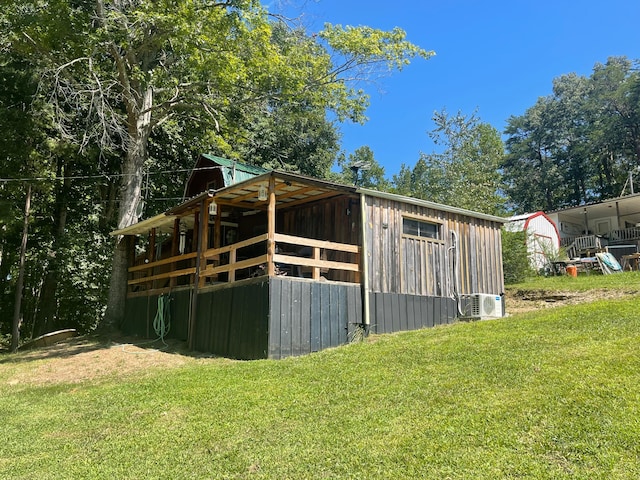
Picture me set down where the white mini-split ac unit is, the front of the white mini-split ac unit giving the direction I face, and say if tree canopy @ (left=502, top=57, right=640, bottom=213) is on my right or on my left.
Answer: on my left

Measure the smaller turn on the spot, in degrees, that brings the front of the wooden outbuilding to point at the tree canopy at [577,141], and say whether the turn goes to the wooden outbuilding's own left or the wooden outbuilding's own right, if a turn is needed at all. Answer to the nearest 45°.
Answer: approximately 180°

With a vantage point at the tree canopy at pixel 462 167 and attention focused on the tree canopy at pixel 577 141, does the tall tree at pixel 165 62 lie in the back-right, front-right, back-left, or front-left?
back-right

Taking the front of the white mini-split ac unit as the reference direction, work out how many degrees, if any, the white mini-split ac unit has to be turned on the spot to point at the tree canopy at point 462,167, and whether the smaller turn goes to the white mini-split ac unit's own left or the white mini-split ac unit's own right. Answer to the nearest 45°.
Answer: approximately 135° to the white mini-split ac unit's own left

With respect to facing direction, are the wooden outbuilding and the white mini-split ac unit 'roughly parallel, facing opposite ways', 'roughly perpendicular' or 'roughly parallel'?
roughly perpendicular

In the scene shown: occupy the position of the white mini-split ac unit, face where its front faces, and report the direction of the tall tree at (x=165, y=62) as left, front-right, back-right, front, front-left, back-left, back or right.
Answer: back-right

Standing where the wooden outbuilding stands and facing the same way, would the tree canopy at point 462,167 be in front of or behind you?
behind

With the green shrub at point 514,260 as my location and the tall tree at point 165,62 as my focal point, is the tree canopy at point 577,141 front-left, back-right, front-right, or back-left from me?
back-right

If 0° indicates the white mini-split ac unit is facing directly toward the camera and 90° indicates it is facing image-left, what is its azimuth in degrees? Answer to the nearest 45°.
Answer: approximately 315°
